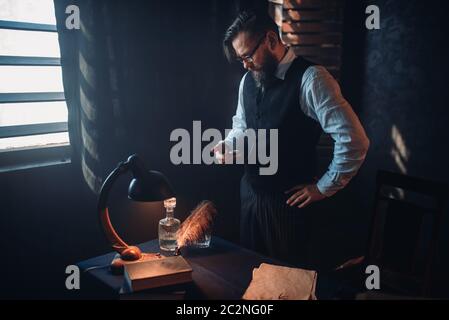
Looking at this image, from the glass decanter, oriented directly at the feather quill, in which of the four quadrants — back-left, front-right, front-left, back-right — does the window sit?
back-left

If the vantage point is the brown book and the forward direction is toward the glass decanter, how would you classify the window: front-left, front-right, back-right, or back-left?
front-left

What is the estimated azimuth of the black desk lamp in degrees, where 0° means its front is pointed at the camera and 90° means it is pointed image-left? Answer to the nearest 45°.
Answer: approximately 270°

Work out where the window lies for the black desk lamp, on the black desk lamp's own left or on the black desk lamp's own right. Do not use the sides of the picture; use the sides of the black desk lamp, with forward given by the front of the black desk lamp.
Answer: on the black desk lamp's own left
